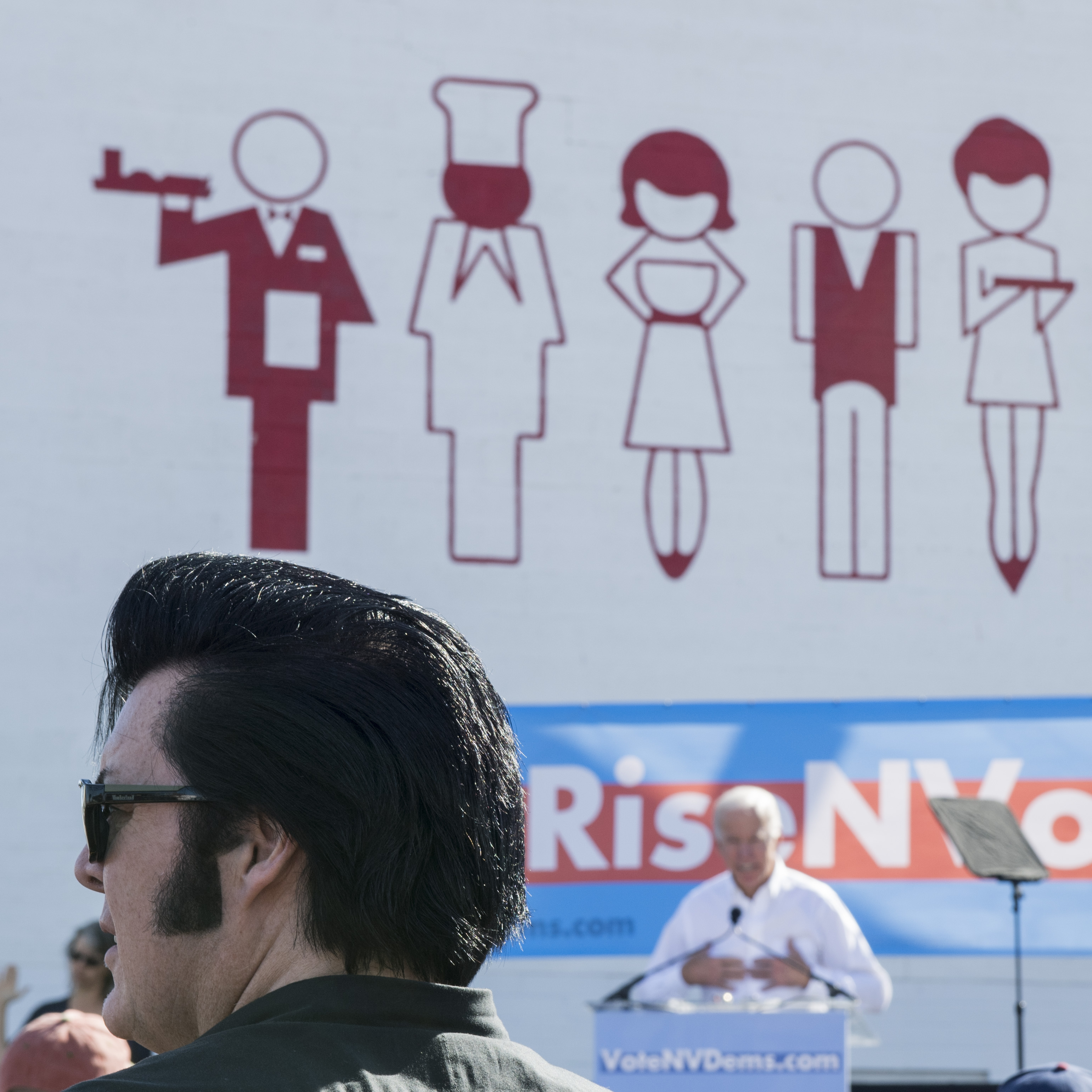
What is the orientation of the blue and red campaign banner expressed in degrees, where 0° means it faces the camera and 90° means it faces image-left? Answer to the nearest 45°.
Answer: approximately 0°

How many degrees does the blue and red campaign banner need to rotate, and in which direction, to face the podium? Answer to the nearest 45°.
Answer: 0° — it already faces it

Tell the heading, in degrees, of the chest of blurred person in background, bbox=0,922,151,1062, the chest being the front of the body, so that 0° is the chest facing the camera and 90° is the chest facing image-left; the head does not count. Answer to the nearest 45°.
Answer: approximately 0°

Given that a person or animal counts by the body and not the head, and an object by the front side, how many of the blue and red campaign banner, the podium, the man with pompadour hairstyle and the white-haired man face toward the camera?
3

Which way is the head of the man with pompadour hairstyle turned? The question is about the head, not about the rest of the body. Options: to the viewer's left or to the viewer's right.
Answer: to the viewer's left

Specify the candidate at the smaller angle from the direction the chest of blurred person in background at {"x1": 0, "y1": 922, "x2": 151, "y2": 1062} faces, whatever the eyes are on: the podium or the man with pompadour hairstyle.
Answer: the man with pompadour hairstyle

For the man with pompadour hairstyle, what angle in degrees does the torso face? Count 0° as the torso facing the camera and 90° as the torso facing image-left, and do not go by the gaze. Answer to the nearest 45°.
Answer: approximately 135°

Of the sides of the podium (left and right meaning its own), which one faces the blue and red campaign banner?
back

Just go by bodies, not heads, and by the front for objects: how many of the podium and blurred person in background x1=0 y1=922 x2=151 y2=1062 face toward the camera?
2

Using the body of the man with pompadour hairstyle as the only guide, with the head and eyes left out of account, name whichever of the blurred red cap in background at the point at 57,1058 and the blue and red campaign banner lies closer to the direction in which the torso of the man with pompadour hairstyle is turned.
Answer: the blurred red cap in background
